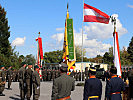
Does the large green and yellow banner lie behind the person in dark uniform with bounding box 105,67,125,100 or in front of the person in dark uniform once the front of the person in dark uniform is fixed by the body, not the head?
in front

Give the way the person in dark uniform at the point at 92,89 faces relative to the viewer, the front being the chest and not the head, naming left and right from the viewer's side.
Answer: facing away from the viewer

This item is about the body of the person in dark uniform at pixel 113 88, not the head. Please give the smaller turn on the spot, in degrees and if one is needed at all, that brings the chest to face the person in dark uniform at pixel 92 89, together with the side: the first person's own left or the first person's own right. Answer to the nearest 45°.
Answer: approximately 135° to the first person's own left

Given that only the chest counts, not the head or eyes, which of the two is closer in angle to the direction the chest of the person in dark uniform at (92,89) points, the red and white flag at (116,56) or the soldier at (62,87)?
the red and white flag

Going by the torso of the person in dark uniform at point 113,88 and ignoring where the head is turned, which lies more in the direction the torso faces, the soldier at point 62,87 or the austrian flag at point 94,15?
the austrian flag

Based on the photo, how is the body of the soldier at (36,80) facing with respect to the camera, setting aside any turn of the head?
to the viewer's right

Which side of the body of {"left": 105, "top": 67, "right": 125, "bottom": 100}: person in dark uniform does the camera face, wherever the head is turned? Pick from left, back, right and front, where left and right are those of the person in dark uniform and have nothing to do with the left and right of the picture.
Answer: back

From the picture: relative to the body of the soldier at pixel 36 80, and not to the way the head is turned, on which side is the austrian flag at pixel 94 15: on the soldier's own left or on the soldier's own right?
on the soldier's own left

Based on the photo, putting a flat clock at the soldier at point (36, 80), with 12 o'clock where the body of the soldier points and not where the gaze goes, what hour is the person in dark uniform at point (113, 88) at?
The person in dark uniform is roughly at 2 o'clock from the soldier.

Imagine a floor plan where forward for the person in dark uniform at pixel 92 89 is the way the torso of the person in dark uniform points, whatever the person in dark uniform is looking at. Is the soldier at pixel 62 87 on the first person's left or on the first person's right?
on the first person's left

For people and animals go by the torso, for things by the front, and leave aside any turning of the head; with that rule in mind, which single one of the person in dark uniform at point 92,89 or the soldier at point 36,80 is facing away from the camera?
the person in dark uniform

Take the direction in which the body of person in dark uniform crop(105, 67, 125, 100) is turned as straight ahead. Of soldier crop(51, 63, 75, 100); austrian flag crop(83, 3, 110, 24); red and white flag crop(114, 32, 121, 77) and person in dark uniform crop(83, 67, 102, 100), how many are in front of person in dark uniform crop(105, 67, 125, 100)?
2
